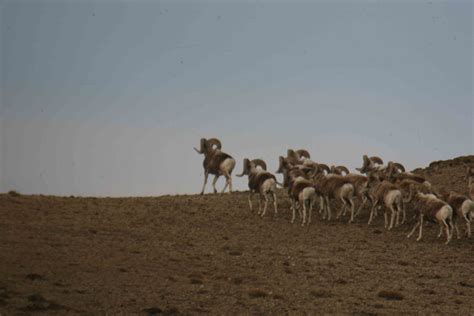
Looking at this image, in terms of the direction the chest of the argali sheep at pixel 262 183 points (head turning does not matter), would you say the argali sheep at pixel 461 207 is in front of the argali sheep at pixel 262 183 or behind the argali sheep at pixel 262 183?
behind

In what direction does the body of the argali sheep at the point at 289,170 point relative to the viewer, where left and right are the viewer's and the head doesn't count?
facing to the left of the viewer

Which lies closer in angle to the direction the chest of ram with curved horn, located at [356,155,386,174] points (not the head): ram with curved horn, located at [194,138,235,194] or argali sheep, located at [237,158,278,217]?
the ram with curved horn

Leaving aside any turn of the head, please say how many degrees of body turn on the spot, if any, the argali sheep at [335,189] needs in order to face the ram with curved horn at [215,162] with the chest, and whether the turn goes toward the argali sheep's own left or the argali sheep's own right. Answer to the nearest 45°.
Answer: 0° — it already faces it

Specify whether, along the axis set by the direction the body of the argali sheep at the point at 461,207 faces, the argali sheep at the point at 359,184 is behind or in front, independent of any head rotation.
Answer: in front

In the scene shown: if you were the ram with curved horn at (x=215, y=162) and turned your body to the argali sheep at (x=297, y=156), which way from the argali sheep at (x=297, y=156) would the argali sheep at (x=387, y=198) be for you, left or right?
right

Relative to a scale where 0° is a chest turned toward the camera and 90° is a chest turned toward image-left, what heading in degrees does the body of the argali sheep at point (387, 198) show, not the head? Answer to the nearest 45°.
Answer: approximately 135°

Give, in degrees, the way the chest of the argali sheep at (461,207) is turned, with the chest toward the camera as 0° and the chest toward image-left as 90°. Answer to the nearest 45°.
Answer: approximately 135°

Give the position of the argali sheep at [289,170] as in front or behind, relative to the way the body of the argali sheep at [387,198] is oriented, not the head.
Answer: in front

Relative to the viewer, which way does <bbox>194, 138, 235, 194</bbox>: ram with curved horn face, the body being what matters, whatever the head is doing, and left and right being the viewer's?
facing away from the viewer and to the left of the viewer

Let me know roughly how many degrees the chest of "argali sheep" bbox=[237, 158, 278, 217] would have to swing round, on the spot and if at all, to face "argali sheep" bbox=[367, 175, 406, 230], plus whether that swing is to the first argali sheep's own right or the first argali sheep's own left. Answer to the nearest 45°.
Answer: approximately 135° to the first argali sheep's own right
